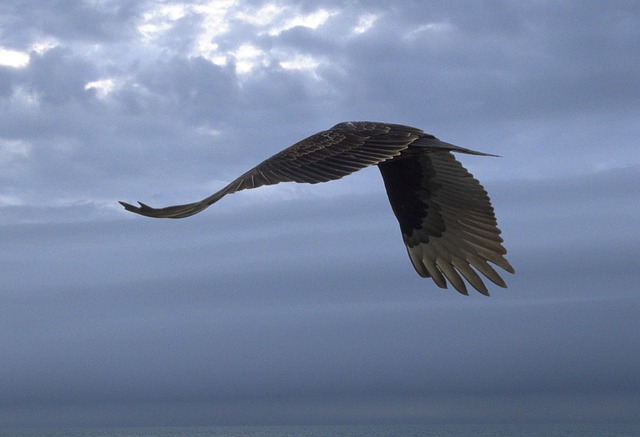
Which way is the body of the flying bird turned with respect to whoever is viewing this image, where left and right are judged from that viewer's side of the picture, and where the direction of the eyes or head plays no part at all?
facing away from the viewer and to the left of the viewer
